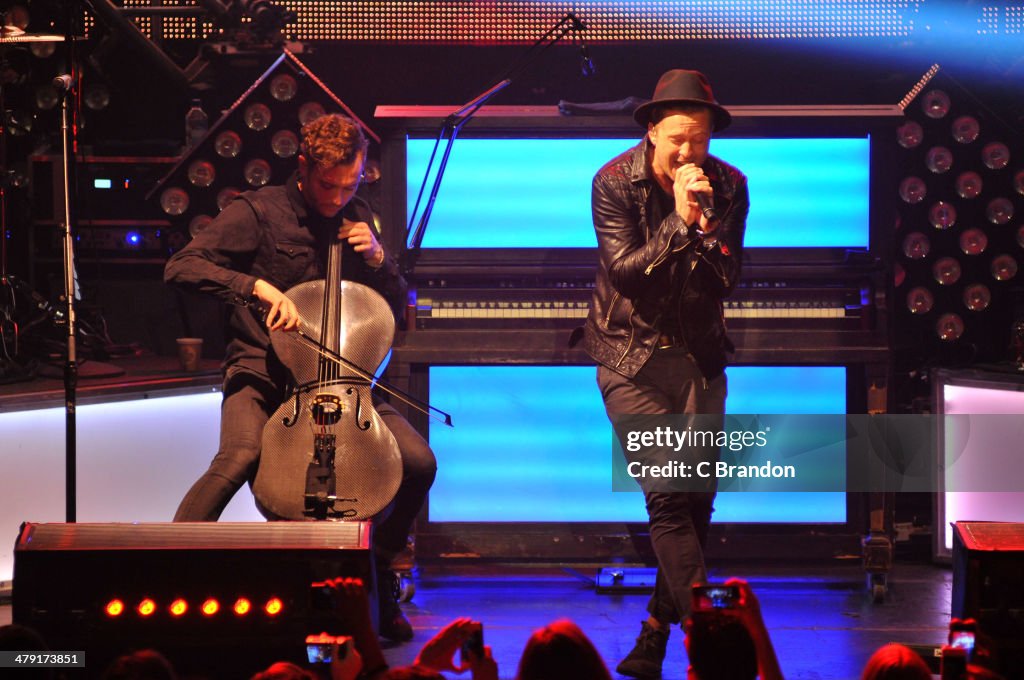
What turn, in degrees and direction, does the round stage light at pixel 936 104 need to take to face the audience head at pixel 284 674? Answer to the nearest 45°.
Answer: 0° — it already faces them

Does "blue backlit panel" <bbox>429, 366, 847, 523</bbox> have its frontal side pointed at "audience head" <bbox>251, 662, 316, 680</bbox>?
yes

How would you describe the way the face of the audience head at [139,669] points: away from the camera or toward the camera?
away from the camera

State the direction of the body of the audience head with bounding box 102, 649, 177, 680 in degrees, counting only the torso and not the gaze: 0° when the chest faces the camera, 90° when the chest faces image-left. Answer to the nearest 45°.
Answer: approximately 180°

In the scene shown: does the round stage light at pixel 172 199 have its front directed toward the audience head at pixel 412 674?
yes

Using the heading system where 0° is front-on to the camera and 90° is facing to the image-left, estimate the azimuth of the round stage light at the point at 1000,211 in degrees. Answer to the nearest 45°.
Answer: approximately 0°

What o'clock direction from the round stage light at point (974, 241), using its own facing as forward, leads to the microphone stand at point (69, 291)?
The microphone stand is roughly at 2 o'clock from the round stage light.

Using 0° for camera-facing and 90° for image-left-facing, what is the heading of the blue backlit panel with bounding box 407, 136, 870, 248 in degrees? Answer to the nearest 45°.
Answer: approximately 0°
